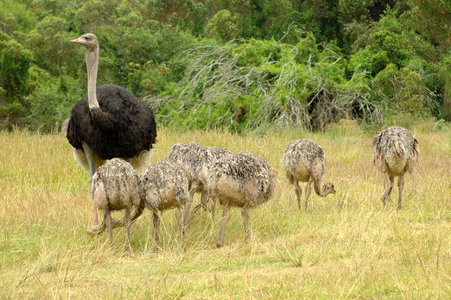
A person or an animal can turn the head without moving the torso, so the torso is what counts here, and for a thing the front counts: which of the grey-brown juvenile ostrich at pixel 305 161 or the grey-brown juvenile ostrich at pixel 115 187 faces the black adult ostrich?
the grey-brown juvenile ostrich at pixel 115 187

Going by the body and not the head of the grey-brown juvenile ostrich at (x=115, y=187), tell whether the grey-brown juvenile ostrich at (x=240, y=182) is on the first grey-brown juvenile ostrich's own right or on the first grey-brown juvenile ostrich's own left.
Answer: on the first grey-brown juvenile ostrich's own right

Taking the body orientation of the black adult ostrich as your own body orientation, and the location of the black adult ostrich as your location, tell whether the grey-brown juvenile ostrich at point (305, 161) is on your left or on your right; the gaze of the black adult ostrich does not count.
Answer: on your left

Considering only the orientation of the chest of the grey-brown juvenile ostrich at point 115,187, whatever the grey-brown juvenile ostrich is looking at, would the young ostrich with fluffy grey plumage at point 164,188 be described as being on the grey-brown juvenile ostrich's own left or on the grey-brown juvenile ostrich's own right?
on the grey-brown juvenile ostrich's own right

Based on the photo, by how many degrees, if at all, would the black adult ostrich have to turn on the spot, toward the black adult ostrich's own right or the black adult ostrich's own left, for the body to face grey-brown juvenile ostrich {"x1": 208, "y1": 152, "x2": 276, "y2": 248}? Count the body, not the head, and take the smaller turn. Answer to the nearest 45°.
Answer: approximately 90° to the black adult ostrich's own left

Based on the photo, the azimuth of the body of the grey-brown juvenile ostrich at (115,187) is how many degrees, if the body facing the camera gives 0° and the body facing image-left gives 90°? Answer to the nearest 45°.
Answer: approximately 180°

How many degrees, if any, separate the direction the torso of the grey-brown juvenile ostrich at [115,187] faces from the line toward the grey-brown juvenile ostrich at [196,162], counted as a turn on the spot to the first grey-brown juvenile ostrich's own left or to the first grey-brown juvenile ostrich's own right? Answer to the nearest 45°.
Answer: approximately 45° to the first grey-brown juvenile ostrich's own right

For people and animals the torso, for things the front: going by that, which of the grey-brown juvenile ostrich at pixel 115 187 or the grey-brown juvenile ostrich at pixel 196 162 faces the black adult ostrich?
the grey-brown juvenile ostrich at pixel 115 187

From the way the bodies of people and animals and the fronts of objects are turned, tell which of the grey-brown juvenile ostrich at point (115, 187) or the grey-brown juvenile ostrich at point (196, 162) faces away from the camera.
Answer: the grey-brown juvenile ostrich at point (115, 187)

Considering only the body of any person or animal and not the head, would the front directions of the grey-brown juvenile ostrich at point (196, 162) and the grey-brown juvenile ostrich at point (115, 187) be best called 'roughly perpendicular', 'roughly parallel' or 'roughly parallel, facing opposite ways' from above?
roughly perpendicular

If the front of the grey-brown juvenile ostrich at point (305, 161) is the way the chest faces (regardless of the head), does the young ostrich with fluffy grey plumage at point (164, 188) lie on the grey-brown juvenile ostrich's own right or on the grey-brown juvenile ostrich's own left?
on the grey-brown juvenile ostrich's own right

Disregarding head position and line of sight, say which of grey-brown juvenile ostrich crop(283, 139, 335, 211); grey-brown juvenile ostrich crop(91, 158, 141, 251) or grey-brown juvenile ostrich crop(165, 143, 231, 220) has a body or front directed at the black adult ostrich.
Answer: grey-brown juvenile ostrich crop(91, 158, 141, 251)

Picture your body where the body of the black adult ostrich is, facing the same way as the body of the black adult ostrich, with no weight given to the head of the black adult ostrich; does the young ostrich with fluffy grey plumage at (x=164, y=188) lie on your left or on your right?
on your left
